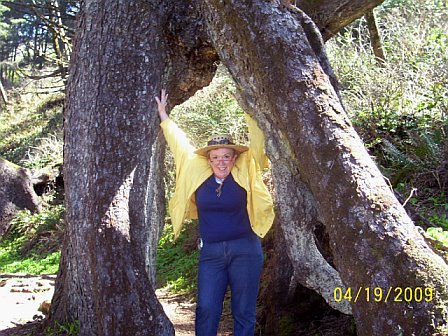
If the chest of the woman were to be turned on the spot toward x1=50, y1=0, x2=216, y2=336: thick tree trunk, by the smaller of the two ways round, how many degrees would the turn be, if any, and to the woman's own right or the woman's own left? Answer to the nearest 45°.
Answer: approximately 90° to the woman's own right

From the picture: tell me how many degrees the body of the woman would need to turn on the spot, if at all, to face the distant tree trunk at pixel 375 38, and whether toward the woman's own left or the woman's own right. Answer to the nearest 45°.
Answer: approximately 135° to the woman's own left

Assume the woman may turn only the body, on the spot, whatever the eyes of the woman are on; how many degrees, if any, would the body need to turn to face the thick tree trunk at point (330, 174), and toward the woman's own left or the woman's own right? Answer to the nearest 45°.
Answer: approximately 45° to the woman's own left

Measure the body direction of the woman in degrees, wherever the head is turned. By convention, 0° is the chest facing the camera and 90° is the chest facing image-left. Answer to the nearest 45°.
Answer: approximately 0°

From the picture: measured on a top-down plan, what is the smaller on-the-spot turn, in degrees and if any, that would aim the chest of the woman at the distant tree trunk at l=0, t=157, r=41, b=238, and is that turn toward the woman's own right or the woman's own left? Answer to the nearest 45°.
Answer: approximately 135° to the woman's own right

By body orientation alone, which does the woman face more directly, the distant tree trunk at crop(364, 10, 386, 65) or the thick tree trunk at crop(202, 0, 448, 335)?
the thick tree trunk
